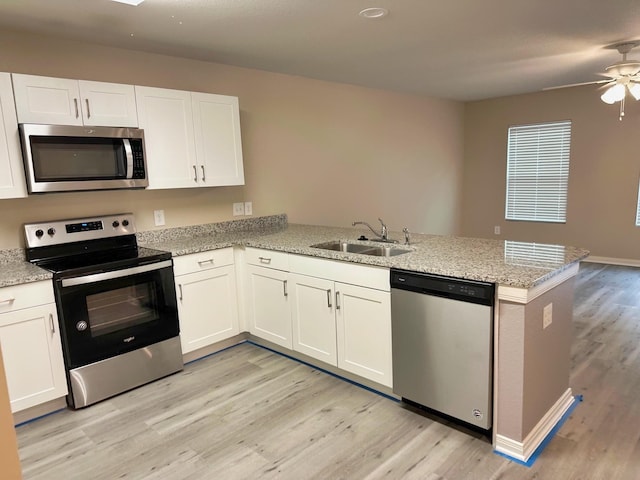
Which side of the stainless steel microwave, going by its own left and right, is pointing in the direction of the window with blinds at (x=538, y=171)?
left

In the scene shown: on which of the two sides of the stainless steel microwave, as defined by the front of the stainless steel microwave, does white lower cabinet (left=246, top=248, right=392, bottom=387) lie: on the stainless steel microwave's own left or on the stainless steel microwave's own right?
on the stainless steel microwave's own left

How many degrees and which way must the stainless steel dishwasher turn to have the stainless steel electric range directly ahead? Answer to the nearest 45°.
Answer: approximately 45° to its right

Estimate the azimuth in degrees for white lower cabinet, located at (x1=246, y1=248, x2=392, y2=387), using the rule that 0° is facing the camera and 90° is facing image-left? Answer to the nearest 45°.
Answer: approximately 45°

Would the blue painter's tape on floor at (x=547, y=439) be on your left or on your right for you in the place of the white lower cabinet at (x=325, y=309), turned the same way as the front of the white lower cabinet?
on your left

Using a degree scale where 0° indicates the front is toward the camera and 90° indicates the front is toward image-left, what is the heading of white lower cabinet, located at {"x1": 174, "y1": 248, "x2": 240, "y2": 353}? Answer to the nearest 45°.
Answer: approximately 315°

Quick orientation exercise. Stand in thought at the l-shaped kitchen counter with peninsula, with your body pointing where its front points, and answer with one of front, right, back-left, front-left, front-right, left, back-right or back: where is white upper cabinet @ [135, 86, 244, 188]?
right

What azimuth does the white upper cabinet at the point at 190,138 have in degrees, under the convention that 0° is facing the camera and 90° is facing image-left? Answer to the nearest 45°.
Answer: approximately 315°

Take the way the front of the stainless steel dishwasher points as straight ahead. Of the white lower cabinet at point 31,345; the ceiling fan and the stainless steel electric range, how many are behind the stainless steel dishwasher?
1
